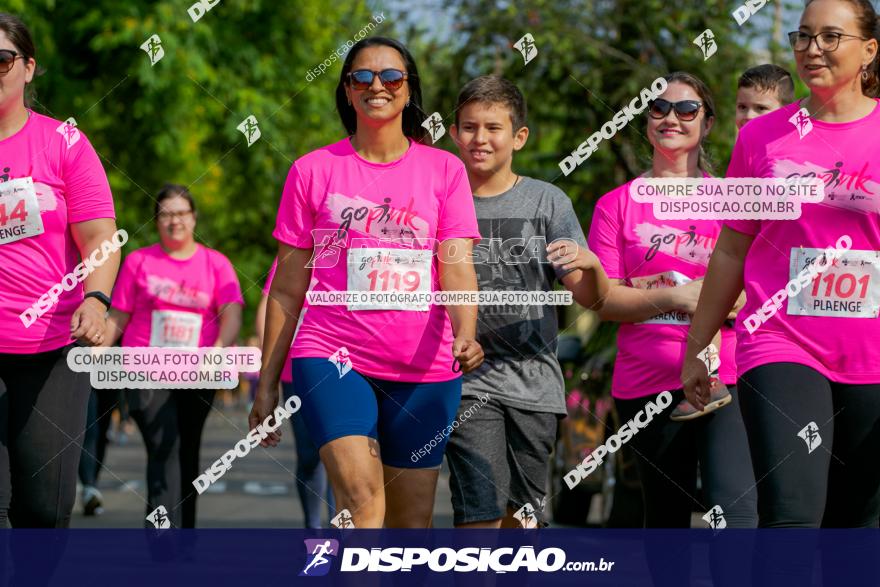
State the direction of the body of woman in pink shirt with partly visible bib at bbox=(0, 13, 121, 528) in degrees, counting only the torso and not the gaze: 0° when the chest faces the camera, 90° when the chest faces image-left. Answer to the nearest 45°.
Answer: approximately 45°
